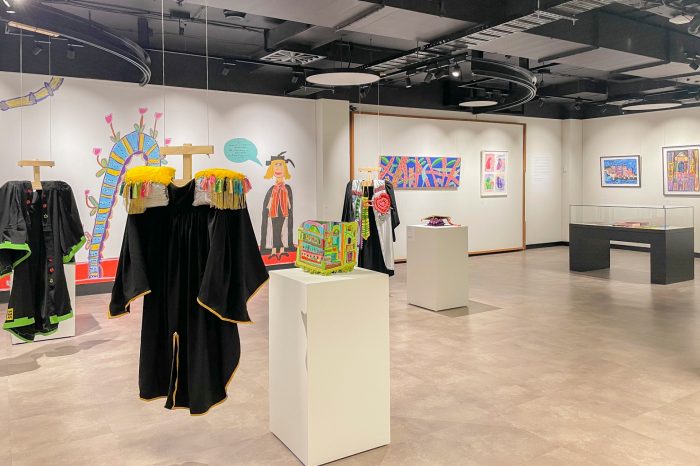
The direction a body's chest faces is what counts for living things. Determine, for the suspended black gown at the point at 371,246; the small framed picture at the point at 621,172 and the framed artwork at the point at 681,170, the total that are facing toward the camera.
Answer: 3

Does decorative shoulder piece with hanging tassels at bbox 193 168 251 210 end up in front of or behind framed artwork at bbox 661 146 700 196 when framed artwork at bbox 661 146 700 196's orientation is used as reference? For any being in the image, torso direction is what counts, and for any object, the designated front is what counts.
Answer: in front

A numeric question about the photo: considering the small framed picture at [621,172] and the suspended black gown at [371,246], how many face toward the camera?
2

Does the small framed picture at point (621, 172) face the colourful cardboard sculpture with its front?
yes

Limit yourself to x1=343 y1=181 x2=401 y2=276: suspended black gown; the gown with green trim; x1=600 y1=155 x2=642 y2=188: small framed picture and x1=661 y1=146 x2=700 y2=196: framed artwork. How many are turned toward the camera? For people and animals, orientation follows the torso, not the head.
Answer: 4

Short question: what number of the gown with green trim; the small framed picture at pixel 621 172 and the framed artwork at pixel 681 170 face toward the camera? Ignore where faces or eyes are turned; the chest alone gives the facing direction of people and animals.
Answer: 3

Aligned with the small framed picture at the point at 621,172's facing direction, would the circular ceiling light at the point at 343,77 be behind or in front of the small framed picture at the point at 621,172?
in front

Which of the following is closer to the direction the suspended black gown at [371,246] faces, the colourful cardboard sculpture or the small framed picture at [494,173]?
the colourful cardboard sculpture

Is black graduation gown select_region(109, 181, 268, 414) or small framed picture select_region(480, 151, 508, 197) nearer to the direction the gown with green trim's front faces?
the black graduation gown

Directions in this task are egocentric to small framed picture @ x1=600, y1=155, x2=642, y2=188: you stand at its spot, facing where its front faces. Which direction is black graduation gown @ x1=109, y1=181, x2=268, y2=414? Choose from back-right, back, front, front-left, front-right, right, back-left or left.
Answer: front

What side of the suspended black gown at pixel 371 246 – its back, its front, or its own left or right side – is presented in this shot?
front

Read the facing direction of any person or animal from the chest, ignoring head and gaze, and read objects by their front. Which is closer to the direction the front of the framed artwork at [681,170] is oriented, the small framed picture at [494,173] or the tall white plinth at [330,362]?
the tall white plinth

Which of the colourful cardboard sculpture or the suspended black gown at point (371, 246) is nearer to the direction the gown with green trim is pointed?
the colourful cardboard sculpture

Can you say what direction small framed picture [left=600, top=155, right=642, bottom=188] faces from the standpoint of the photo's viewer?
facing the viewer
